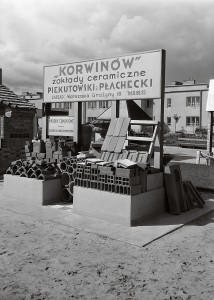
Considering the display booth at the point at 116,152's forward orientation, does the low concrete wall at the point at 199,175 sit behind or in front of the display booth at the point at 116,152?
behind

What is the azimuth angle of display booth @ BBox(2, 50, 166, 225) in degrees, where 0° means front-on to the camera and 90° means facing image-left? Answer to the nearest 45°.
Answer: approximately 45°

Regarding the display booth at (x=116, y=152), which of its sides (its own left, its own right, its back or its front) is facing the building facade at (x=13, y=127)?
right
